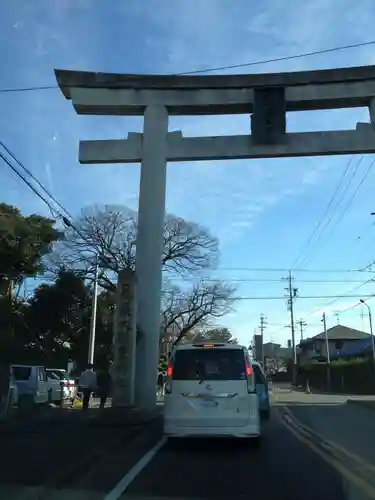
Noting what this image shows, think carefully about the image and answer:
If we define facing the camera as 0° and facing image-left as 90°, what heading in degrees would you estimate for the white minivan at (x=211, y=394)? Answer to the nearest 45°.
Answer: approximately 180°

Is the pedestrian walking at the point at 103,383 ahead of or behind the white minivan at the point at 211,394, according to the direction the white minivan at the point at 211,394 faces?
ahead

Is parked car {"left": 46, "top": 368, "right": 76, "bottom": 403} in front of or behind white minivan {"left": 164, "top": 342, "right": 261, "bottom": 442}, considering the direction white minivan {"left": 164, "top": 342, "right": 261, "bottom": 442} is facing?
in front

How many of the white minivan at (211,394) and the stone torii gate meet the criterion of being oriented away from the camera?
1

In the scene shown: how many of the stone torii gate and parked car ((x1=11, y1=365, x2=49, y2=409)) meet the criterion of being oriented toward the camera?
1

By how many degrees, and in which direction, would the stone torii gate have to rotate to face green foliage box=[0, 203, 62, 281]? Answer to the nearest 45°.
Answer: approximately 135° to its right

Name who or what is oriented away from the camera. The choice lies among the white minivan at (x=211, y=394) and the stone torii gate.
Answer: the white minivan

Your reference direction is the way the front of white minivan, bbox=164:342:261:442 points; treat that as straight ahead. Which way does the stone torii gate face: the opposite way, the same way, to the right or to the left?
the opposite way
